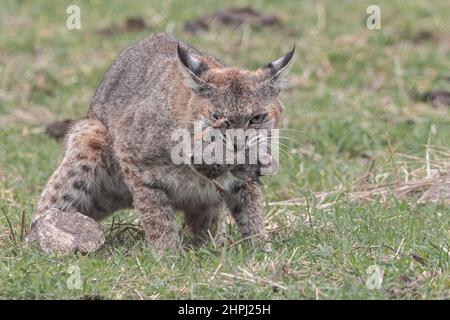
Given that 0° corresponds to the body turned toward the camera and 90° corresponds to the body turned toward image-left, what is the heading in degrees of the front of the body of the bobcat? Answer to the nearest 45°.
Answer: approximately 315°

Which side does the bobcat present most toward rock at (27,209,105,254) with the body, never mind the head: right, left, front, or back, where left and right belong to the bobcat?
right
